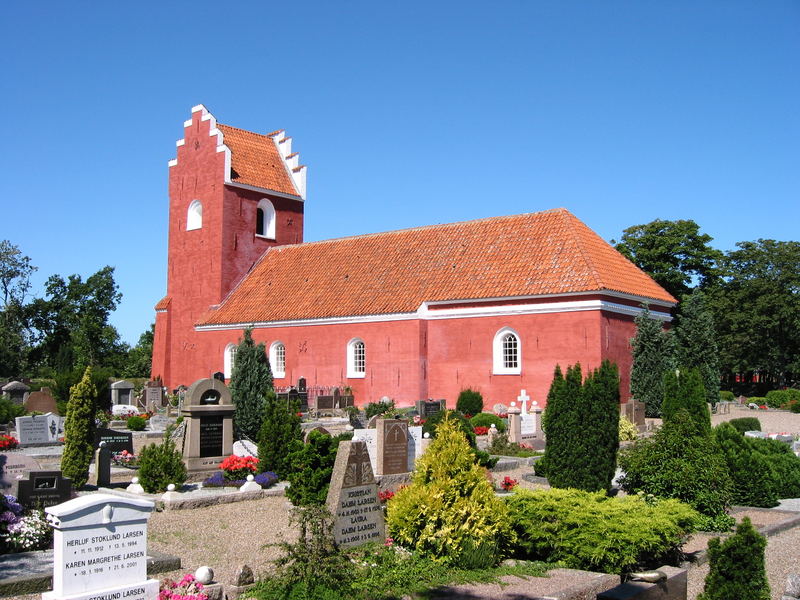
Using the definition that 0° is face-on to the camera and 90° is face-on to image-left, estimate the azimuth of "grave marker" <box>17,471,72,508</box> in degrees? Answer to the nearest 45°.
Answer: approximately 0°

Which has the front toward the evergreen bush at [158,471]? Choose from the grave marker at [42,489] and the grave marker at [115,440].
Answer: the grave marker at [115,440]

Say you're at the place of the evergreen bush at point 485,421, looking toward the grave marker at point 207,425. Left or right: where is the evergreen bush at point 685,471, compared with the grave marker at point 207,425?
left

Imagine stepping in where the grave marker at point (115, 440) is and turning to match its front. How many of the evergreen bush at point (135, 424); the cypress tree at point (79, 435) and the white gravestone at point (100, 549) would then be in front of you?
2

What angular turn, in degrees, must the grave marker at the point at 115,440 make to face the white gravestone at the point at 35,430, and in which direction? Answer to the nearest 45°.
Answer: approximately 135° to its right

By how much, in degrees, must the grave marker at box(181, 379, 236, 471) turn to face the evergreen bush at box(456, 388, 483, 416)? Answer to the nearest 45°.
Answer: approximately 135° to its left

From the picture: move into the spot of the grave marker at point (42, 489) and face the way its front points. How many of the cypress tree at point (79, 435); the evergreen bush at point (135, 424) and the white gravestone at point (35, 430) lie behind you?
3
